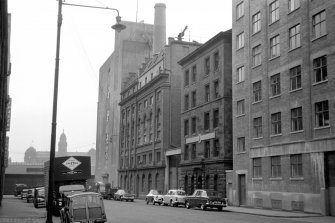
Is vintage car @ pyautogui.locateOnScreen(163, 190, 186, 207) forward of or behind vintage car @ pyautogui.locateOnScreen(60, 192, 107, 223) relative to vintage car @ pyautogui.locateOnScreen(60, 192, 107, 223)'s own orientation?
forward

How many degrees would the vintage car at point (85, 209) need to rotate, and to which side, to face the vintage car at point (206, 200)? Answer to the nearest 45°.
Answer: approximately 45° to its right

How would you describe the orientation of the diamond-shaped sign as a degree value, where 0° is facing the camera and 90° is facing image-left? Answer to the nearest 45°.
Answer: approximately 0°

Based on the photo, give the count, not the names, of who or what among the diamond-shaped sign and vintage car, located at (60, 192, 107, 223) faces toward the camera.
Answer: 1

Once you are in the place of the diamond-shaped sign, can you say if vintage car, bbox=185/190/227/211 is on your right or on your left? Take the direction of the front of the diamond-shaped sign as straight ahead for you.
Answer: on your left

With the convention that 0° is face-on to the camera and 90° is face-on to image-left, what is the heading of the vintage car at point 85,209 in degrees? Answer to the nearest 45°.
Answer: approximately 180°

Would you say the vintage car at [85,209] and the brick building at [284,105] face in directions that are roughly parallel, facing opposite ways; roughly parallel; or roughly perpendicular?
roughly perpendicular

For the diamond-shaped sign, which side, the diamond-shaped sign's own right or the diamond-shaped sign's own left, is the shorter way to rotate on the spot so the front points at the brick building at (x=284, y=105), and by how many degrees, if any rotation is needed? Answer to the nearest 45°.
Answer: approximately 90° to the diamond-shaped sign's own left

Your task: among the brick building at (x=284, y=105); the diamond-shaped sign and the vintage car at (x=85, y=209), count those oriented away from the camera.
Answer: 1

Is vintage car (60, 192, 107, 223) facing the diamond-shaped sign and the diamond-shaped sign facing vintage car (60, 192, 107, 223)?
yes

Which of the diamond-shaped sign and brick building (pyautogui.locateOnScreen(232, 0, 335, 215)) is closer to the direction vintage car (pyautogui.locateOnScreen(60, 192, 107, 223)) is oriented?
the diamond-shaped sign

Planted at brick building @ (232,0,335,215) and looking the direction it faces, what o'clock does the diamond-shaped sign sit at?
The diamond-shaped sign is roughly at 12 o'clock from the brick building.

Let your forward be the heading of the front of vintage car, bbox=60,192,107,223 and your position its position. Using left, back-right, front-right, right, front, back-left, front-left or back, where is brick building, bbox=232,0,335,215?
front-right

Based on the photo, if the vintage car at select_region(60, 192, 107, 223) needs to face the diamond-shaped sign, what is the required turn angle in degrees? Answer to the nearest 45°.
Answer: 0° — it already faces it

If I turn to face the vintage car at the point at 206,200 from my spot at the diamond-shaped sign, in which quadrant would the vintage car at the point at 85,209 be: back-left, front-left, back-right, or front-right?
back-right
